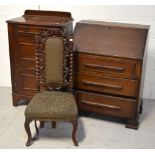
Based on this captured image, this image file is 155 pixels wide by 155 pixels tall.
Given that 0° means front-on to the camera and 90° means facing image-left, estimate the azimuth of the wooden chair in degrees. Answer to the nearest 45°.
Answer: approximately 0°

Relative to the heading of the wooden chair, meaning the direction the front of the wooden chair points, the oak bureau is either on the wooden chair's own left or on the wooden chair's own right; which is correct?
on the wooden chair's own left

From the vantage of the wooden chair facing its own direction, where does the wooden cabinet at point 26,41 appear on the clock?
The wooden cabinet is roughly at 5 o'clock from the wooden chair.
